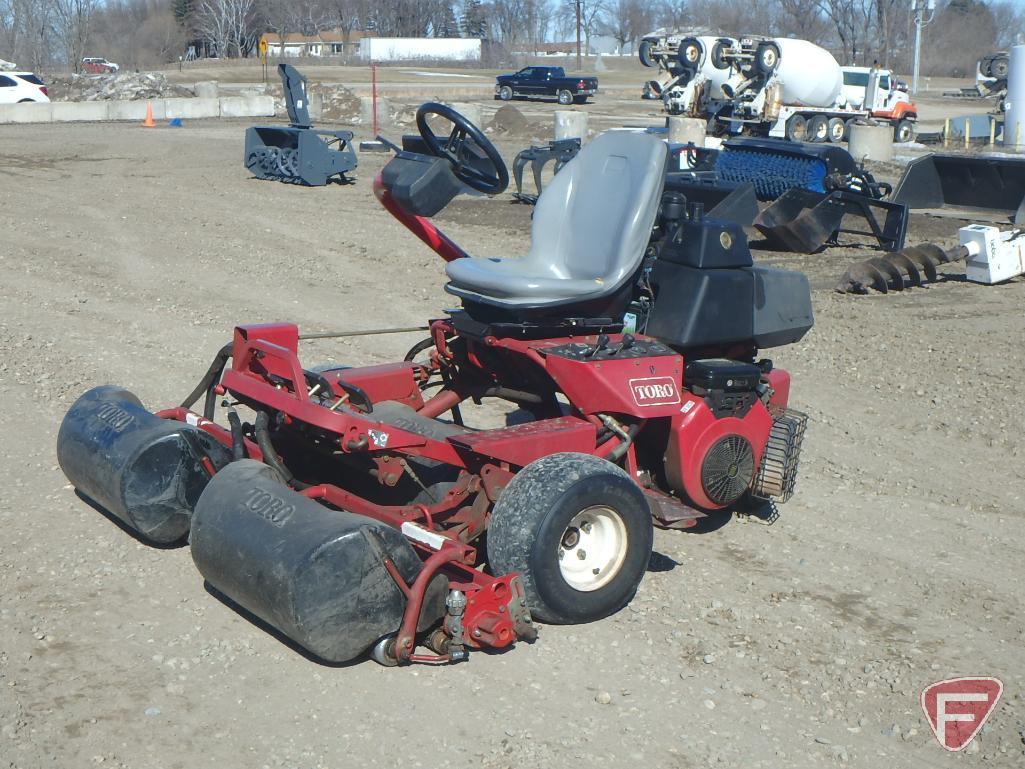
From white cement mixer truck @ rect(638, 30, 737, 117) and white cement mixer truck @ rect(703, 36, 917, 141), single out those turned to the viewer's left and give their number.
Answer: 0

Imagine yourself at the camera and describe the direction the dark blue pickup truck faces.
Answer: facing away from the viewer and to the left of the viewer

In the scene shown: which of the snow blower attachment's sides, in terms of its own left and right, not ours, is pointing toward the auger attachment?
left

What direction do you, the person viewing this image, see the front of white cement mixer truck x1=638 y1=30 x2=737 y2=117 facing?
facing away from the viewer and to the right of the viewer

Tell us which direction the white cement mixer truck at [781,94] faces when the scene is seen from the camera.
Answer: facing away from the viewer and to the right of the viewer

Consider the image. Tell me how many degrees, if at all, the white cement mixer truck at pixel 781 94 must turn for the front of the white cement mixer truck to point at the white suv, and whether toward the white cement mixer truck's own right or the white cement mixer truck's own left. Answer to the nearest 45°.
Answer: approximately 135° to the white cement mixer truck's own left

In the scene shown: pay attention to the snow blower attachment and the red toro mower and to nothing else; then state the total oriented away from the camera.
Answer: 0

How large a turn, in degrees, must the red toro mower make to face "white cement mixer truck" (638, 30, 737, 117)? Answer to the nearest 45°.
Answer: approximately 135° to its right

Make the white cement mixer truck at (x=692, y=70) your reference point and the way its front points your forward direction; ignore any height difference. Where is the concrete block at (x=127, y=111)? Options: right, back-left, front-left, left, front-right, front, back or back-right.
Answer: back-left

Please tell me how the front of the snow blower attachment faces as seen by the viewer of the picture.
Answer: facing the viewer and to the left of the viewer

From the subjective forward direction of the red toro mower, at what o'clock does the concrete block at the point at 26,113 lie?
The concrete block is roughly at 4 o'clock from the red toro mower.

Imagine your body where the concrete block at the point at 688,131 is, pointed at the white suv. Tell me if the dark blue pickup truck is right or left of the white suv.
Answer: right
